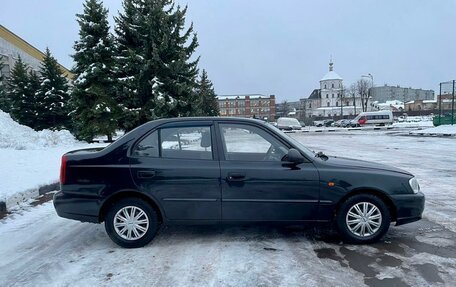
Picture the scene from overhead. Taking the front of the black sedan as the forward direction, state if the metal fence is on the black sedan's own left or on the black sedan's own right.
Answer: on the black sedan's own left

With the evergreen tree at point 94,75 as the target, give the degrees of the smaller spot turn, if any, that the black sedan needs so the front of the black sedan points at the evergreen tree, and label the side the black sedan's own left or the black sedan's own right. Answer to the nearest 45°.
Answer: approximately 135° to the black sedan's own left

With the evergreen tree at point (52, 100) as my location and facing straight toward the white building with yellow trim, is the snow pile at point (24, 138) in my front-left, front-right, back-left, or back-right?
back-left

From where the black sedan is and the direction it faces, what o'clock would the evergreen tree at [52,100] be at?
The evergreen tree is roughly at 8 o'clock from the black sedan.

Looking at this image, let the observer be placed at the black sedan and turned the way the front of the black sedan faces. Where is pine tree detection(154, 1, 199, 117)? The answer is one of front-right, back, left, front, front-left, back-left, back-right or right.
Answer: left

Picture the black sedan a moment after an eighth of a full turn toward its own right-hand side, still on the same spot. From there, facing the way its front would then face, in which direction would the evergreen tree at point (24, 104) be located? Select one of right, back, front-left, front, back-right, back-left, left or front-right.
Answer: back

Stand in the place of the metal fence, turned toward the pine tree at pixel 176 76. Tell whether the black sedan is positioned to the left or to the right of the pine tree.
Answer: left

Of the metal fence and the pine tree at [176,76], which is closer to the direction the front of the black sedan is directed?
the metal fence

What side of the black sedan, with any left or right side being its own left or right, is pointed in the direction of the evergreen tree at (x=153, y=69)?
left

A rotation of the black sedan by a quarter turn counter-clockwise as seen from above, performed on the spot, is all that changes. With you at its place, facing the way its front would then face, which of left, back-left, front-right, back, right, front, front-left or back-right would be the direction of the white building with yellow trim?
front-left

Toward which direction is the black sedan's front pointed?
to the viewer's right

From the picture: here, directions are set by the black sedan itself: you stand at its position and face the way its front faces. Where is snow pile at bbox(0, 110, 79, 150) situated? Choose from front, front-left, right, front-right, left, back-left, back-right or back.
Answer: back-left
